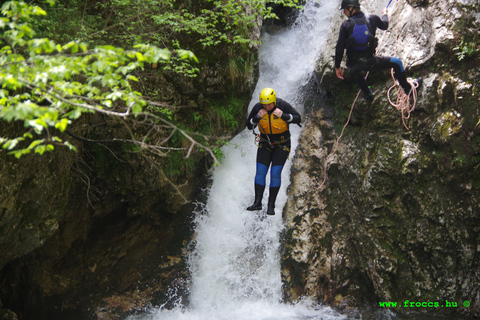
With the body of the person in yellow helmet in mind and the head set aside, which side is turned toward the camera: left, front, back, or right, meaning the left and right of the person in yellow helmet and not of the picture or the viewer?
front

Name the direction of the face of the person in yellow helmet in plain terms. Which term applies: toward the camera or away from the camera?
toward the camera
